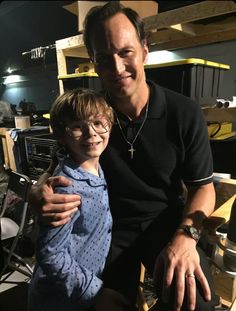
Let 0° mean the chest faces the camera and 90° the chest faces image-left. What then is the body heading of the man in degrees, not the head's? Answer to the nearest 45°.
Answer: approximately 45°

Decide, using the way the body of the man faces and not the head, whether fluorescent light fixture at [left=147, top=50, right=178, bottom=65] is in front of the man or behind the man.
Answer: behind

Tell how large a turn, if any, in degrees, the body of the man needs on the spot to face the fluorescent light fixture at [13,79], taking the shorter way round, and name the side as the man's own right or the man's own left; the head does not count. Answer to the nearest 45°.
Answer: approximately 90° to the man's own right

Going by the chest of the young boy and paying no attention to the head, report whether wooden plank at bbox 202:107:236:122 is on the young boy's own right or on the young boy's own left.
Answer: on the young boy's own left
